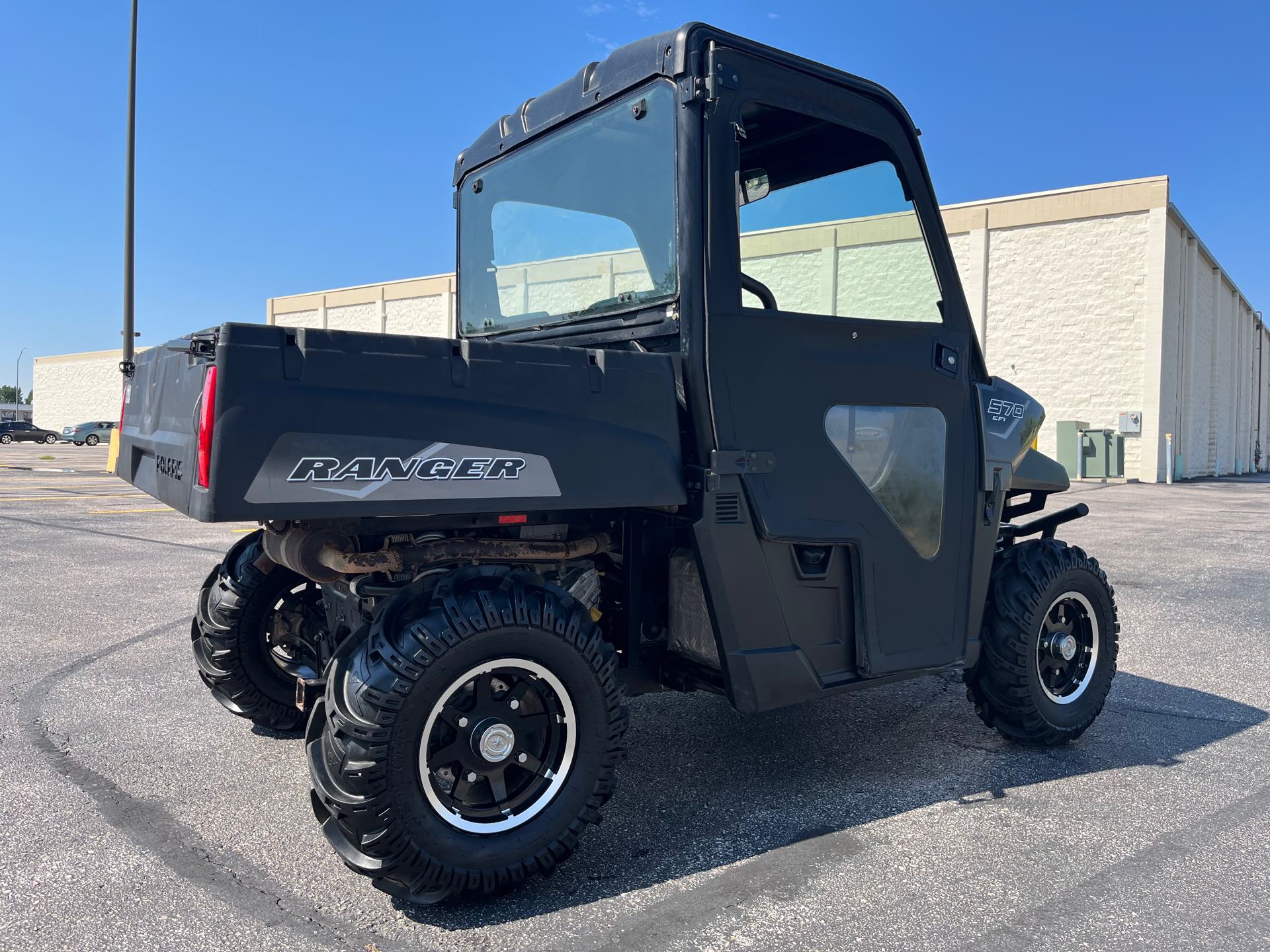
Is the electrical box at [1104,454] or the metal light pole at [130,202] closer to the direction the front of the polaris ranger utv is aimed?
the electrical box

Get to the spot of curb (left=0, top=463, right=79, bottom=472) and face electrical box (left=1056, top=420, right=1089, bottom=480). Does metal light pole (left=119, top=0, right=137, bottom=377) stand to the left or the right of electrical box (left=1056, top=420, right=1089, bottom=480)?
right

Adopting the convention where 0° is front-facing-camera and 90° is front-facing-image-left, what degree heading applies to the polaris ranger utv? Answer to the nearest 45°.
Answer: approximately 225°

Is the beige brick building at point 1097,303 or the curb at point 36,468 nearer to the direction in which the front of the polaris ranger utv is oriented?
the beige brick building

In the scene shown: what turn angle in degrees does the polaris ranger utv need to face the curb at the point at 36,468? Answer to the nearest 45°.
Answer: approximately 90° to its left

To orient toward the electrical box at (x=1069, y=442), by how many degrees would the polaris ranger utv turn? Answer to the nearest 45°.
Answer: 0° — it already faces it

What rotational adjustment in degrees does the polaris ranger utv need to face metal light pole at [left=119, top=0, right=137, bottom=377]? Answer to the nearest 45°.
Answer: approximately 90° to its left

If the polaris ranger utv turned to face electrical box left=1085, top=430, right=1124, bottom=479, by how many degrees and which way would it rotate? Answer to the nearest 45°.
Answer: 0° — it already faces it

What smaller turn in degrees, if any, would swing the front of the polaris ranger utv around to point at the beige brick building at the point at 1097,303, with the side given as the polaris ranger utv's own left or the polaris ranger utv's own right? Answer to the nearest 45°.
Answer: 0° — it already faces it
